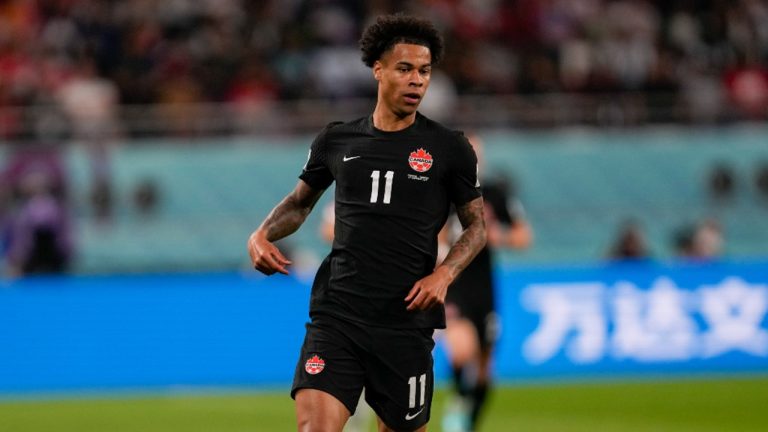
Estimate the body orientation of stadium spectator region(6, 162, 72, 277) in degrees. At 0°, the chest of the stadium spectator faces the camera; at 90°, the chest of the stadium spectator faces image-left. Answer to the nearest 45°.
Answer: approximately 0°

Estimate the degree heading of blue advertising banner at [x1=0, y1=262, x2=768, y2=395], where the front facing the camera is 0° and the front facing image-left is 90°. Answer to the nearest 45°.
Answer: approximately 0°

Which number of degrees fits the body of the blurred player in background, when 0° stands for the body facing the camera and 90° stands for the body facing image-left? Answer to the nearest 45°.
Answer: approximately 45°

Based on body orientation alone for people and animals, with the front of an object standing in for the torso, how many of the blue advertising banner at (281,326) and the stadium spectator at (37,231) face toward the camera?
2

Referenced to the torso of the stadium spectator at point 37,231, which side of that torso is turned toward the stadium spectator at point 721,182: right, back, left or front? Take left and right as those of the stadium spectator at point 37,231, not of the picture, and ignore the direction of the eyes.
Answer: left

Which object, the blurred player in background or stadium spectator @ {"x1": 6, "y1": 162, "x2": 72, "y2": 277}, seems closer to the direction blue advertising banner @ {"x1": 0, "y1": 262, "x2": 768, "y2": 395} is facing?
the blurred player in background

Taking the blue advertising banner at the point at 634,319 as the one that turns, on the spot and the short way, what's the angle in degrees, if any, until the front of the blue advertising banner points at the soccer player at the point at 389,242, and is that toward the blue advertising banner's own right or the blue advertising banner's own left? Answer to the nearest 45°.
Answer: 0° — it already faces them

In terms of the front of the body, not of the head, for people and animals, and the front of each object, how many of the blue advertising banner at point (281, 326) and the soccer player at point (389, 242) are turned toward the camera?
2
